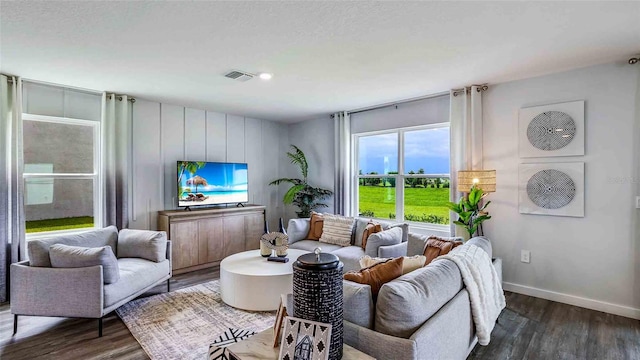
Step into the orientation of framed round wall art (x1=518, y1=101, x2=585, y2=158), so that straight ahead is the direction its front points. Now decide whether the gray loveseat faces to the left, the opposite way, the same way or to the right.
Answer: the opposite way

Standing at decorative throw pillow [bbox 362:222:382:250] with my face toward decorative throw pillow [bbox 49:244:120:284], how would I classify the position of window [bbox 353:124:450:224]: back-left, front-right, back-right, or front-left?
back-right

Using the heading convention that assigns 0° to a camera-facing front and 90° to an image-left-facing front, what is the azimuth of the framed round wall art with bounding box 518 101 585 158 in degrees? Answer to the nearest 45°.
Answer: approximately 45°

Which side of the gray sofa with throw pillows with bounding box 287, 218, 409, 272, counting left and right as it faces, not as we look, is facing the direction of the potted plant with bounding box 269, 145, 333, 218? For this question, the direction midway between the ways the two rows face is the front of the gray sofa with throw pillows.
right

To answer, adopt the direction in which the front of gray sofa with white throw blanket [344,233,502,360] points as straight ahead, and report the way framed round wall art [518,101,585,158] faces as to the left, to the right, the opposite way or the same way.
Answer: to the left

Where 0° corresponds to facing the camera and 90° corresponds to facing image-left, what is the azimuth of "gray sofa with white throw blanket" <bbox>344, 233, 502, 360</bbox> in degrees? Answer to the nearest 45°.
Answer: approximately 135°

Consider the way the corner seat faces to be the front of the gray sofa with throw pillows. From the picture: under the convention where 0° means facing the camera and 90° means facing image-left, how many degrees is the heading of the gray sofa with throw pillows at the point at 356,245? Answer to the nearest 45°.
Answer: approximately 45°
